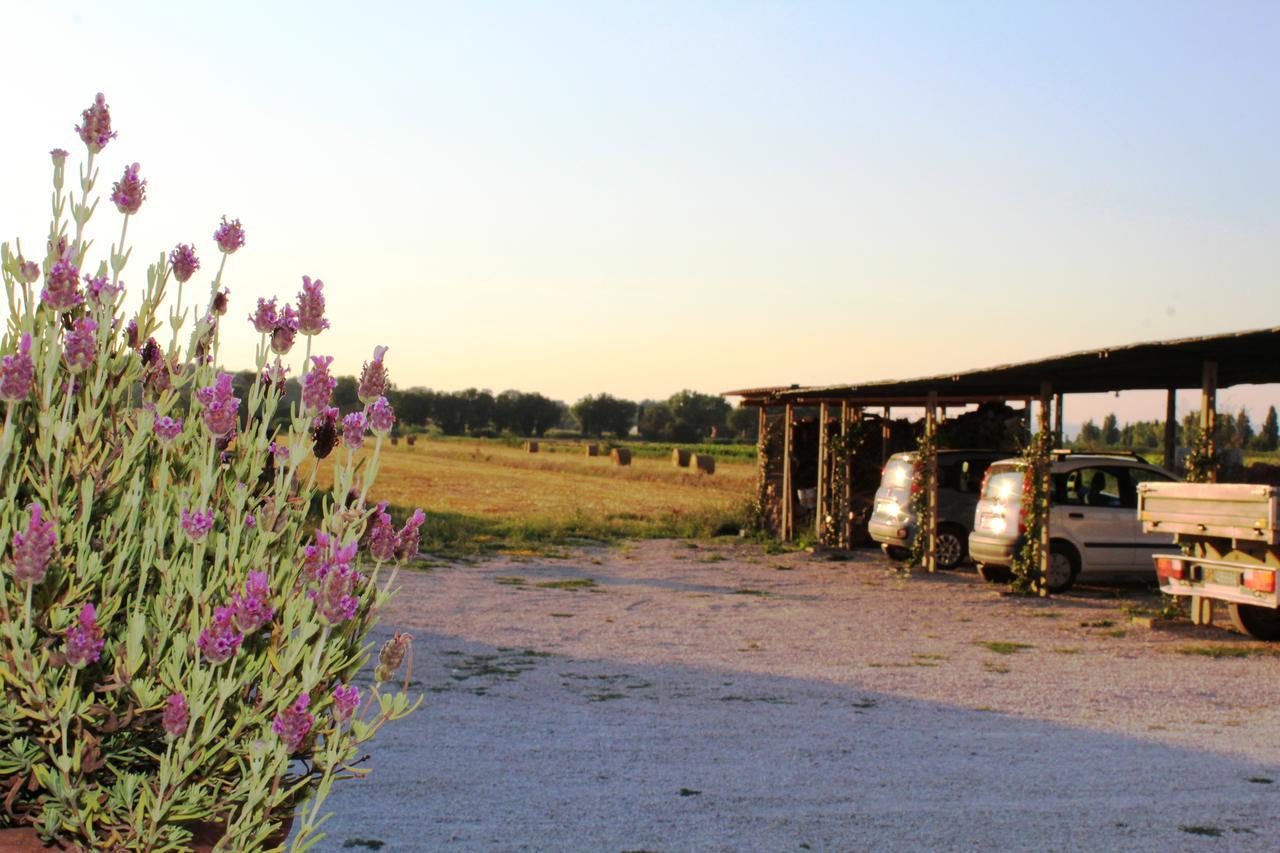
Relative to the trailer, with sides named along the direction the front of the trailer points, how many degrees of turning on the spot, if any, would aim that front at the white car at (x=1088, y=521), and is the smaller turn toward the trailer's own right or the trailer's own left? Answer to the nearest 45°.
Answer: approximately 90° to the trailer's own left

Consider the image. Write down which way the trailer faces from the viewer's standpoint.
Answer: facing away from the viewer and to the right of the viewer

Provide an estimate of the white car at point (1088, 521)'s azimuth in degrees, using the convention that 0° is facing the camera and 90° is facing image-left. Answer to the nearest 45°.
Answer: approximately 225°

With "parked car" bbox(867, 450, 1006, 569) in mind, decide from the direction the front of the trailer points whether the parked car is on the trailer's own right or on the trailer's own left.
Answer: on the trailer's own left

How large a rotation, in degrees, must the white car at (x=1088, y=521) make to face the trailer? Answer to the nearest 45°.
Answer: approximately 135° to its right

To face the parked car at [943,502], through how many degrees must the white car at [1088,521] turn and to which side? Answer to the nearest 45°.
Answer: approximately 90° to its left

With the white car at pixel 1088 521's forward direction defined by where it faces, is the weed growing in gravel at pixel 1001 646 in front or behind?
behind

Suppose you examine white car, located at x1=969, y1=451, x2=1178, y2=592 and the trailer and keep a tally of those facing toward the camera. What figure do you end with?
0
